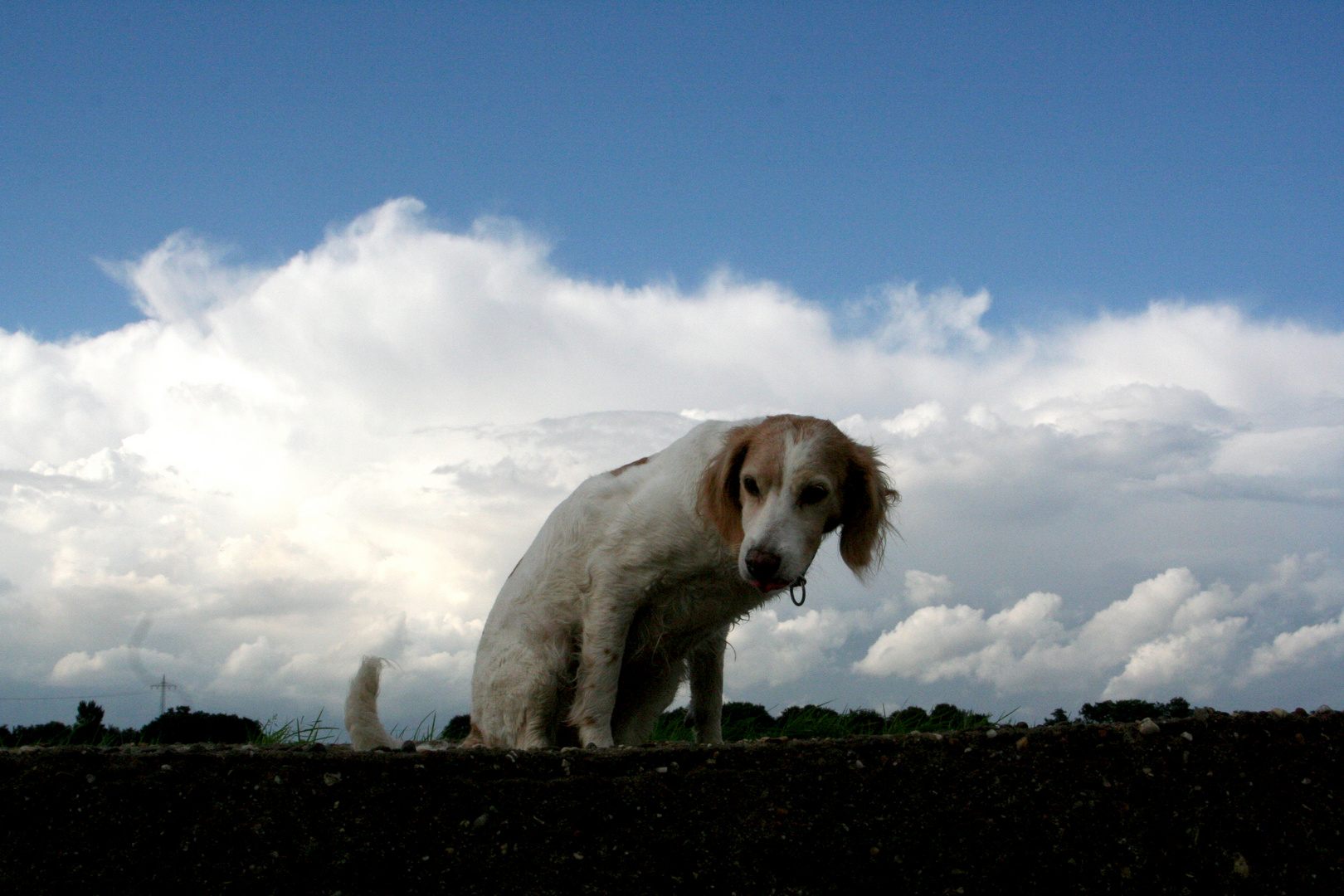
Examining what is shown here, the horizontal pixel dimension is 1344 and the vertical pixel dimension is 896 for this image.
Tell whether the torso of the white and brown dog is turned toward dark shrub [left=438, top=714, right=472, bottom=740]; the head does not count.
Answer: no

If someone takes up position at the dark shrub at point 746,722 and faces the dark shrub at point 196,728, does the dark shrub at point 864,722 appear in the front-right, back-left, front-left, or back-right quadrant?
back-left

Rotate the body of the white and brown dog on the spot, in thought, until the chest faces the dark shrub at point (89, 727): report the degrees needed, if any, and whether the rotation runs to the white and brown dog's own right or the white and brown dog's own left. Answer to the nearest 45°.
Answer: approximately 180°

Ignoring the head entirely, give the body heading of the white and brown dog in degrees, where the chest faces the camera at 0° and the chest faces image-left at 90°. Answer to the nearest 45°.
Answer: approximately 315°

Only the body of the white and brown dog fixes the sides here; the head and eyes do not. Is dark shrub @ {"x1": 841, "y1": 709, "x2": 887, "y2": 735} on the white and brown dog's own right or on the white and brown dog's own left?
on the white and brown dog's own left

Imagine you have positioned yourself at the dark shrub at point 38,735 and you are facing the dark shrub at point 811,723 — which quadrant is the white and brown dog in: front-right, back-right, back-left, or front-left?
front-right

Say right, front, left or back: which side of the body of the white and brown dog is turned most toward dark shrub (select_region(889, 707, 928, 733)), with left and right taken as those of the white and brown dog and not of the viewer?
left

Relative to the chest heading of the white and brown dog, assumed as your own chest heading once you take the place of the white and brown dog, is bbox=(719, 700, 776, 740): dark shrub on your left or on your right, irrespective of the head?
on your left

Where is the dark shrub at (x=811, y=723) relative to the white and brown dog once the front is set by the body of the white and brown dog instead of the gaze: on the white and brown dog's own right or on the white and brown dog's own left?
on the white and brown dog's own left

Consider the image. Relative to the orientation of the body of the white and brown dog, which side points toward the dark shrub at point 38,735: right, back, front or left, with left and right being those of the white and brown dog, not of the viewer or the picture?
back

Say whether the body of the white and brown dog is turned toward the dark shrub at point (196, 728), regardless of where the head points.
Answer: no
